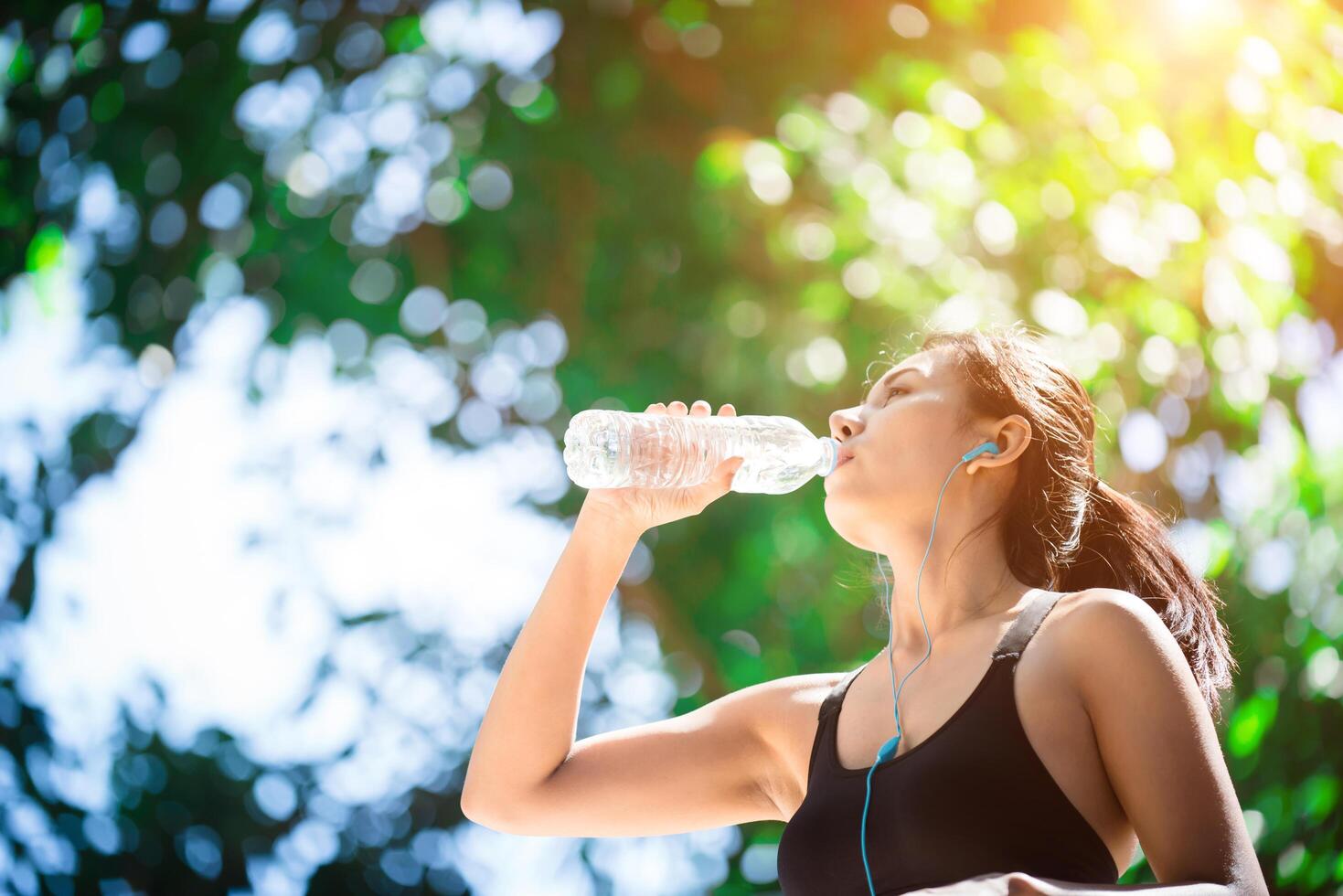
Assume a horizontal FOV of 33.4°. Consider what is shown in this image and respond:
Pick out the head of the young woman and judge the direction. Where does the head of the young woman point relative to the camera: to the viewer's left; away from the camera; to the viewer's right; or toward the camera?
to the viewer's left
